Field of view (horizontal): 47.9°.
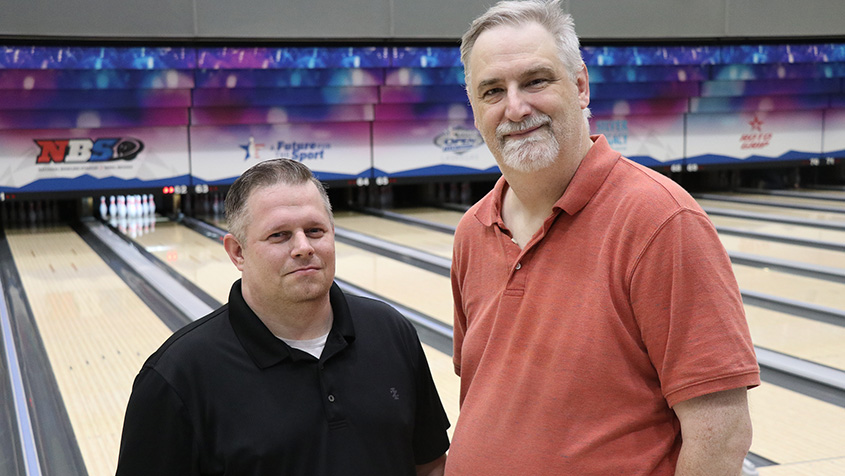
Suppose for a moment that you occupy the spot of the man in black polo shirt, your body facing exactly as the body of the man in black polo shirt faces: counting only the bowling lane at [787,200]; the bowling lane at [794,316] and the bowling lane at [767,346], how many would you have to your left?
3

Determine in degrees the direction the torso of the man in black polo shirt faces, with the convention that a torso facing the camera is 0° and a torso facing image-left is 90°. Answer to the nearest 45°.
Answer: approximately 315°

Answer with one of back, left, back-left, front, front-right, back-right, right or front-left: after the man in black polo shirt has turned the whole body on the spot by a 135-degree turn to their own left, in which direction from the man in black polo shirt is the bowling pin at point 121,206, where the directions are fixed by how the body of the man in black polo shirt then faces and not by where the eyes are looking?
front

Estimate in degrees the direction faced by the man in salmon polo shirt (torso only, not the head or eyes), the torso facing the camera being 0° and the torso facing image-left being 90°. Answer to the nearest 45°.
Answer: approximately 45°

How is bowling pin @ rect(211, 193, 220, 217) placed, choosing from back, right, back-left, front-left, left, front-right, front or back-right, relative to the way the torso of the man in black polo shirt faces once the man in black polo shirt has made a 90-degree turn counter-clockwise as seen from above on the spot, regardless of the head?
front-left

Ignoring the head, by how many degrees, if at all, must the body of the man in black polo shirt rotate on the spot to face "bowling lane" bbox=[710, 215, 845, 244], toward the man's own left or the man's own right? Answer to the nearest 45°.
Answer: approximately 90° to the man's own left

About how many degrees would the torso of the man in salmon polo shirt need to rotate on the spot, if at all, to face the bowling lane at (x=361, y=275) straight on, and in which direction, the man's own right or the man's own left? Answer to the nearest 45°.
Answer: approximately 135° to the man's own right

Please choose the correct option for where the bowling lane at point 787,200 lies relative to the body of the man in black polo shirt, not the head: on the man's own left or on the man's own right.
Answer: on the man's own left

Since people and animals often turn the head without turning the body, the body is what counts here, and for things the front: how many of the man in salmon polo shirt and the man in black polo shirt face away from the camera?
0

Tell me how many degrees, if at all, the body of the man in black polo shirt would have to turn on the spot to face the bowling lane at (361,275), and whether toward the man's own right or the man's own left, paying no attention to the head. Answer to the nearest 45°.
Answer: approximately 135° to the man's own left

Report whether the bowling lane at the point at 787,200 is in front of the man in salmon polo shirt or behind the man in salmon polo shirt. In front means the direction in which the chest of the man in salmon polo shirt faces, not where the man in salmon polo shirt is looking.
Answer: behind
